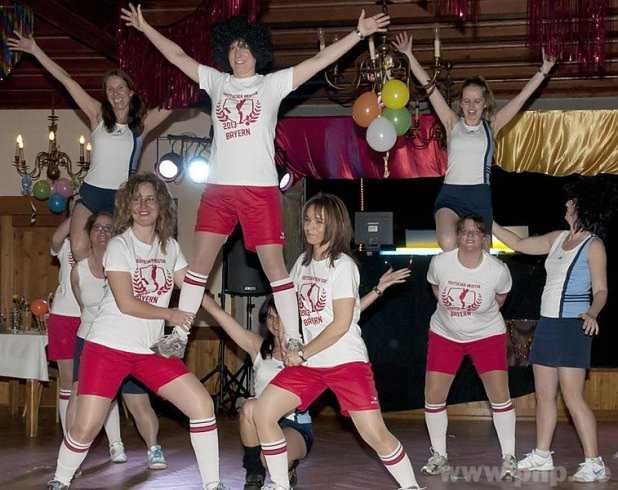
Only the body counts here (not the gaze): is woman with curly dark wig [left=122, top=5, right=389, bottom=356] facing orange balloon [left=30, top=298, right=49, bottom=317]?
no

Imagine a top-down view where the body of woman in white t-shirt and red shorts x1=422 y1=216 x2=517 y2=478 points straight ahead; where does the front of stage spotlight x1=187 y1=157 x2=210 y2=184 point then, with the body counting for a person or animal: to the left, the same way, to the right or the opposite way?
the same way

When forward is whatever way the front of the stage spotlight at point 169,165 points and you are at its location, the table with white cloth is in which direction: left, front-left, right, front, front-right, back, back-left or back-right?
front-right

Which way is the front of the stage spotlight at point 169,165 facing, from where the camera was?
facing the viewer

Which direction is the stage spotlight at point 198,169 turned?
toward the camera

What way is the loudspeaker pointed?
toward the camera

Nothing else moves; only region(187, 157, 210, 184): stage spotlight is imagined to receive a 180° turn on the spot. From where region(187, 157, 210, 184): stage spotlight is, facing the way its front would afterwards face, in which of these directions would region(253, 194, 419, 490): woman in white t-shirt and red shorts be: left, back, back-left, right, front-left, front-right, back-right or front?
back

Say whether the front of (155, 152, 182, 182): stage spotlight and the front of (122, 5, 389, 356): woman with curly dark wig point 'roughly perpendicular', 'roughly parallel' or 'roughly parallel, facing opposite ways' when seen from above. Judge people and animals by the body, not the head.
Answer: roughly parallel

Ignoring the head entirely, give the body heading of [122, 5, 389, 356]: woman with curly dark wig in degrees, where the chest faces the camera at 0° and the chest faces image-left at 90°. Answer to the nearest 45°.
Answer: approximately 0°

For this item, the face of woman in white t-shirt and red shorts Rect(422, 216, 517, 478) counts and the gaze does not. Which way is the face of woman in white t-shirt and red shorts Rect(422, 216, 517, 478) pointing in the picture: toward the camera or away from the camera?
toward the camera

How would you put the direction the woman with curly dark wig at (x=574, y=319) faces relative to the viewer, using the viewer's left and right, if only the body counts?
facing the viewer and to the left of the viewer

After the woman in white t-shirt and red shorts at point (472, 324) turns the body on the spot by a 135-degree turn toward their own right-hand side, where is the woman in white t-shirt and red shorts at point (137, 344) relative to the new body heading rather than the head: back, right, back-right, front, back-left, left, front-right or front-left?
left

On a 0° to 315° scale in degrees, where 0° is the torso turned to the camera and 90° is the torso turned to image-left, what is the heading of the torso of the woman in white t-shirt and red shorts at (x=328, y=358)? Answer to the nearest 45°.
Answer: approximately 45°
